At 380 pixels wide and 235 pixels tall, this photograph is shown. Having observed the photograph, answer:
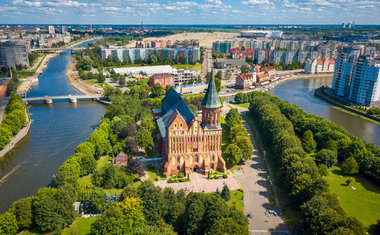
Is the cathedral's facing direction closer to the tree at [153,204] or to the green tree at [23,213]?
the tree

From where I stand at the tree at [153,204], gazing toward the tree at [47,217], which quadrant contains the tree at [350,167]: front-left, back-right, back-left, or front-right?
back-right

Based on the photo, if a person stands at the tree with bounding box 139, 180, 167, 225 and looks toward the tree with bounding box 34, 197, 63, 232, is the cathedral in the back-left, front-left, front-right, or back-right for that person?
back-right

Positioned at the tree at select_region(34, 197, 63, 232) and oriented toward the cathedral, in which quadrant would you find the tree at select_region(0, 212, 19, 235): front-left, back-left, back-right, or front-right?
back-left

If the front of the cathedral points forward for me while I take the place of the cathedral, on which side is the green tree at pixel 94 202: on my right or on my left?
on my right
